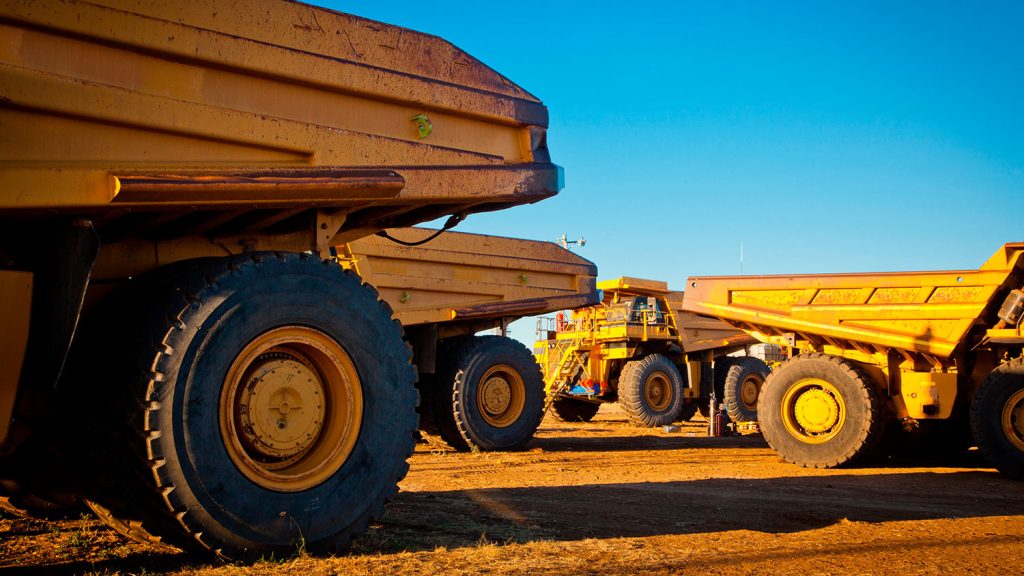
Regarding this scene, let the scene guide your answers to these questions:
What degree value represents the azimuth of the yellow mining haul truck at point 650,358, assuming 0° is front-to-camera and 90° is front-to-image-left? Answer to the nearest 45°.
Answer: approximately 45°

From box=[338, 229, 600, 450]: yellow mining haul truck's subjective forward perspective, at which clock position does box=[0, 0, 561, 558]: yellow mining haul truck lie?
box=[0, 0, 561, 558]: yellow mining haul truck is roughly at 11 o'clock from box=[338, 229, 600, 450]: yellow mining haul truck.

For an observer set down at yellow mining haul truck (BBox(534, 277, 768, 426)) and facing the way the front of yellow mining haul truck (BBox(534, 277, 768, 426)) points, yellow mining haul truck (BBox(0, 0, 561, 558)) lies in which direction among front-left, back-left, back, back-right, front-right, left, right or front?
front-left

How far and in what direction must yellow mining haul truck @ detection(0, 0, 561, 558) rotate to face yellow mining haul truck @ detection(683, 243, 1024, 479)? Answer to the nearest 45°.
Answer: approximately 180°

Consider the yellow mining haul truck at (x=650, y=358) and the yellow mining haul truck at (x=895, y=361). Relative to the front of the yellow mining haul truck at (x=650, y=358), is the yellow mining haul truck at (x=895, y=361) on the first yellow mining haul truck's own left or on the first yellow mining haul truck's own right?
on the first yellow mining haul truck's own left
